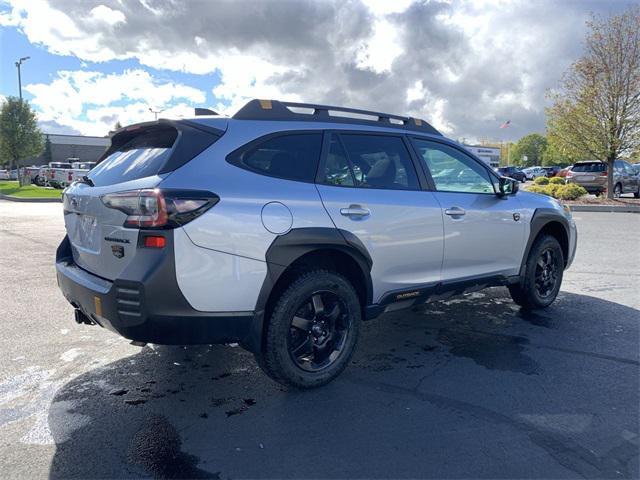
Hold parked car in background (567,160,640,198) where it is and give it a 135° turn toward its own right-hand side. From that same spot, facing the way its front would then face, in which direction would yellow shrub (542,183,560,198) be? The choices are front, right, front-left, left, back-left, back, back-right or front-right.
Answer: front-right

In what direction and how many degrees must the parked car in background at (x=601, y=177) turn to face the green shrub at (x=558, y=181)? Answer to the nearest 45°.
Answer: approximately 135° to its left

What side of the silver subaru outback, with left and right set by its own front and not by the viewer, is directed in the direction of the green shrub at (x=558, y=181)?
front

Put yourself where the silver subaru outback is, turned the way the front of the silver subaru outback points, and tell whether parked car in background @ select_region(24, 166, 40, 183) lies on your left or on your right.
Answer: on your left

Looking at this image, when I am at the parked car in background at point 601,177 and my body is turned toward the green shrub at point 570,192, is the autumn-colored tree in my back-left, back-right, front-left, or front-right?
front-left

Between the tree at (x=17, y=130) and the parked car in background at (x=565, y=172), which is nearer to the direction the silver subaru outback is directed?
the parked car in background

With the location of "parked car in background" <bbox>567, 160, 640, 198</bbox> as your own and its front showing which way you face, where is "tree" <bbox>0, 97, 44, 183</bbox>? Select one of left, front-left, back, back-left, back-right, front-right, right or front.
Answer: back-left

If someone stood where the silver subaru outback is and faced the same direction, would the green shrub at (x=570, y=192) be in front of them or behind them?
in front

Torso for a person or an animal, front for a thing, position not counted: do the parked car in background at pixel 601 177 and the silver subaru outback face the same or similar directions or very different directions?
same or similar directions

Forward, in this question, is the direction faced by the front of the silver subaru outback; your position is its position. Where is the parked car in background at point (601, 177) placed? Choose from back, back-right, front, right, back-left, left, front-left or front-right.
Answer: front

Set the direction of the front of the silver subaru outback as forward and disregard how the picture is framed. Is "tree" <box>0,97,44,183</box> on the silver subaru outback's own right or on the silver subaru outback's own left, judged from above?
on the silver subaru outback's own left

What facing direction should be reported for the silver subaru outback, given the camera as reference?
facing away from the viewer and to the right of the viewer
